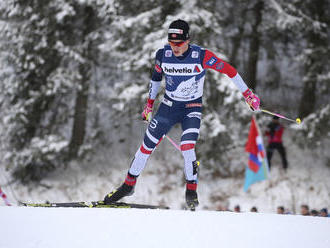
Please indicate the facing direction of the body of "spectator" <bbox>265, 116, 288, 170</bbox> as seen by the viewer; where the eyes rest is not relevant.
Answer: toward the camera

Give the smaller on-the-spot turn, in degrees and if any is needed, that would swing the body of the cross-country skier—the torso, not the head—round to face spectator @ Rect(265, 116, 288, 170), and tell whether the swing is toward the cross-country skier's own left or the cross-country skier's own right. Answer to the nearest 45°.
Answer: approximately 180°

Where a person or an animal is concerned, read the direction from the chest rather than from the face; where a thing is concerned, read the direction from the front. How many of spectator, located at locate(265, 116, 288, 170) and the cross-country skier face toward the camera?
2

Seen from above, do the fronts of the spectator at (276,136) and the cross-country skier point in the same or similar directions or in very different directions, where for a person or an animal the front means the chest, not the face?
same or similar directions

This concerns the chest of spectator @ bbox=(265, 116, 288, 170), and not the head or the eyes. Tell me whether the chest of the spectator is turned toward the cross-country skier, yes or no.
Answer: yes
